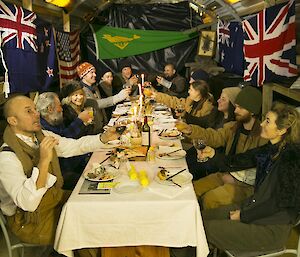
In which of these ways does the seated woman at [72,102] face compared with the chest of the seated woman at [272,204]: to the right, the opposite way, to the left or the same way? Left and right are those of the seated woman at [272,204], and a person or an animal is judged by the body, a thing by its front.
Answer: the opposite way

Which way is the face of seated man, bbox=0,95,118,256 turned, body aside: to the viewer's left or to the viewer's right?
to the viewer's right

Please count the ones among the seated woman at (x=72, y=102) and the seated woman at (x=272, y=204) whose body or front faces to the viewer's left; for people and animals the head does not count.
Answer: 1

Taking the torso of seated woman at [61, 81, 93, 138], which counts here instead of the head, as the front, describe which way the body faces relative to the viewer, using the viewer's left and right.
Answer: facing the viewer and to the right of the viewer

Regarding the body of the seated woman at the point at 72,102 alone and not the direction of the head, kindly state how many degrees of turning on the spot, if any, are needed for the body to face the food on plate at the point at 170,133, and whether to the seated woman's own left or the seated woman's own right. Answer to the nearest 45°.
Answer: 0° — they already face it

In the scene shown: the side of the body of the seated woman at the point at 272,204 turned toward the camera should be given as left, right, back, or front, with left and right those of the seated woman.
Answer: left

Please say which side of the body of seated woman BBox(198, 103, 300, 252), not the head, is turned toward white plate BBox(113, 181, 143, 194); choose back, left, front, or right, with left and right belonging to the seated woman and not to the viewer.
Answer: front

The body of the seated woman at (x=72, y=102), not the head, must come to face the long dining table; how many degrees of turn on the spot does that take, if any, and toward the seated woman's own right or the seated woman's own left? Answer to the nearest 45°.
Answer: approximately 45° to the seated woman's own right

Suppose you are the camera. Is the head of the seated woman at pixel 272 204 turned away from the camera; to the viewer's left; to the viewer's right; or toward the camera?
to the viewer's left

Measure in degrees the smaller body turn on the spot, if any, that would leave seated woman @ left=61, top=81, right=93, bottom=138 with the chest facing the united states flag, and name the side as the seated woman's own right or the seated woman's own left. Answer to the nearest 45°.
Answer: approximately 135° to the seated woman's own left

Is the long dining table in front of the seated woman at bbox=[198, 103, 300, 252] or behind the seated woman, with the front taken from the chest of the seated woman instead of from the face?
in front

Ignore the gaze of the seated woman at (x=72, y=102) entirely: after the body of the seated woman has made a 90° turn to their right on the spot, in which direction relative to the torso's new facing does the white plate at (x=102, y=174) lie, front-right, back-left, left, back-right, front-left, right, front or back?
front-left

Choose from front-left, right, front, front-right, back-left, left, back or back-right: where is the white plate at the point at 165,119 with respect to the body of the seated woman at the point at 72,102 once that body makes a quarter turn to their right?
back-left

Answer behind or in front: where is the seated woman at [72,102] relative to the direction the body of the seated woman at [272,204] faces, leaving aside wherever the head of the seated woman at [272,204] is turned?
in front

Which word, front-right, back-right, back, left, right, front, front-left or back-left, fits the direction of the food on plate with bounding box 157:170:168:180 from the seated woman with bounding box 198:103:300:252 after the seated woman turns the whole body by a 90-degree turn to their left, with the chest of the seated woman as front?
right

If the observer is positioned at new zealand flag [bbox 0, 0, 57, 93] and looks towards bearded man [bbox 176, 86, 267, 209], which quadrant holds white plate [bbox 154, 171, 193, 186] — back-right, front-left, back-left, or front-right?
front-right

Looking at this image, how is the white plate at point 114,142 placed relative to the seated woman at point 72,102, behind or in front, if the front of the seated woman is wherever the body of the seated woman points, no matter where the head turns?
in front

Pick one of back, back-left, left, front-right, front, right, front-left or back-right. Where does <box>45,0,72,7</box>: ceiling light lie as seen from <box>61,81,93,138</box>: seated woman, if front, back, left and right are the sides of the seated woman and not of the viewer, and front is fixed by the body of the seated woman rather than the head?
back-left
